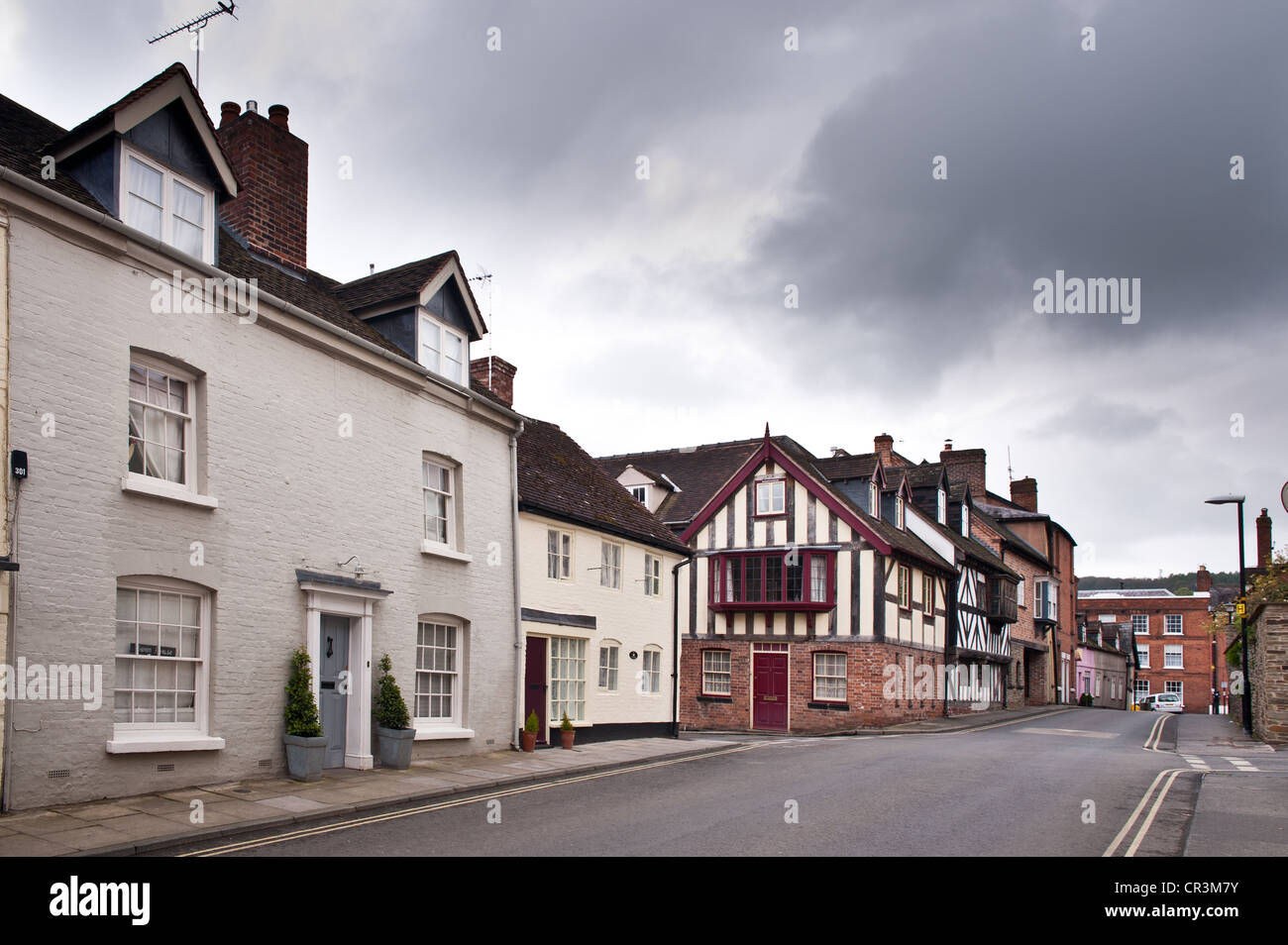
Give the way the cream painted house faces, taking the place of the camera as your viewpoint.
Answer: facing the viewer and to the right of the viewer

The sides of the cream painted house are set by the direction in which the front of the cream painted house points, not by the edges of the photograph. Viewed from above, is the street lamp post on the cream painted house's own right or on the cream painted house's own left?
on the cream painted house's own left

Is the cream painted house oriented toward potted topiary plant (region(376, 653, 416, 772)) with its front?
no

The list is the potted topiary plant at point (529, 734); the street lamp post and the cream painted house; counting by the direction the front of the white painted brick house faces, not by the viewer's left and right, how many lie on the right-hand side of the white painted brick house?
0

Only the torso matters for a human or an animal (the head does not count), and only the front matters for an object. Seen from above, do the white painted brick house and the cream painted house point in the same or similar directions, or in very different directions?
same or similar directions

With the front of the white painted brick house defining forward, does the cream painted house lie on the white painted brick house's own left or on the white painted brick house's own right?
on the white painted brick house's own left

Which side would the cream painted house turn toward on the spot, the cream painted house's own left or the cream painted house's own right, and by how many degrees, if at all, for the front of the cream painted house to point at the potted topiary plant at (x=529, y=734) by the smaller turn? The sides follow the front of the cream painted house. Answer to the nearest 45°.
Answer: approximately 45° to the cream painted house's own right

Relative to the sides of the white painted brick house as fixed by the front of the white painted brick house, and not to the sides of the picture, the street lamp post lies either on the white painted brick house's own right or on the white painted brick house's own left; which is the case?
on the white painted brick house's own left

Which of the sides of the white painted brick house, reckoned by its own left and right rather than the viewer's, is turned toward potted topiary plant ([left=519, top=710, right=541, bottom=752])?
left

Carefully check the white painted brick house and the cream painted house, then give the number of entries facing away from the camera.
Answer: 0
